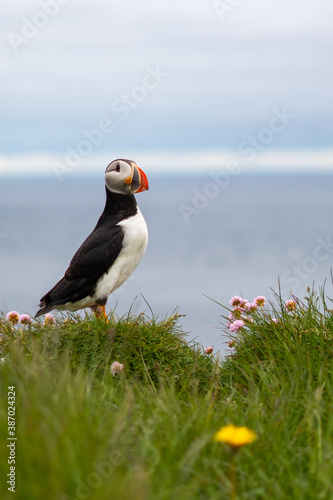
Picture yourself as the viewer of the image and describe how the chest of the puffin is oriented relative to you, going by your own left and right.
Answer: facing to the right of the viewer

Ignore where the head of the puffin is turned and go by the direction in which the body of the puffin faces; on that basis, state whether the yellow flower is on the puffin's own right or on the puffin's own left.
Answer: on the puffin's own right

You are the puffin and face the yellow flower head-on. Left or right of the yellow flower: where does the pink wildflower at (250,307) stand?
left
